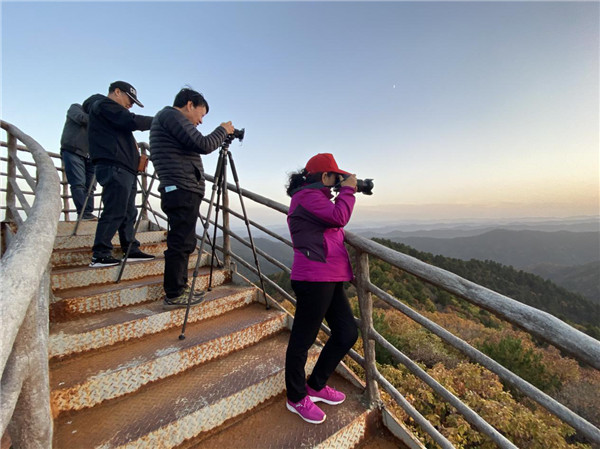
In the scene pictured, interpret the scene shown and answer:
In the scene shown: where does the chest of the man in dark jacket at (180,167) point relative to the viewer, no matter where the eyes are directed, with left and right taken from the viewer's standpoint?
facing to the right of the viewer

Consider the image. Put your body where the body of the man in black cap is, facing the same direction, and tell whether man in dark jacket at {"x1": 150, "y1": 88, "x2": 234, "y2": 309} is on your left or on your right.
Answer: on your right

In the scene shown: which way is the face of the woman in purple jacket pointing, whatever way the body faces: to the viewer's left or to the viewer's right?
to the viewer's right

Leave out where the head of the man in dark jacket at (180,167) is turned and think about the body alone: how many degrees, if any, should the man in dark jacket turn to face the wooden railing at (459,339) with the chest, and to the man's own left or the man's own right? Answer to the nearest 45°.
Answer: approximately 45° to the man's own right

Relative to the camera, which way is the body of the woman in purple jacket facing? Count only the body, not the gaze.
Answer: to the viewer's right

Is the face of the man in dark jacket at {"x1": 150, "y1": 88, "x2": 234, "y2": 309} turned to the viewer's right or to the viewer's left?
to the viewer's right

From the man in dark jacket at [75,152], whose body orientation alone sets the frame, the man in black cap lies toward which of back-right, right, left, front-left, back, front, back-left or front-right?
right

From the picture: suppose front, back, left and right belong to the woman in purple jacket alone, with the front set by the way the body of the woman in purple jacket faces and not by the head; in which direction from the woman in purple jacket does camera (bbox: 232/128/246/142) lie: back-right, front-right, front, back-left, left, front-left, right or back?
back-left

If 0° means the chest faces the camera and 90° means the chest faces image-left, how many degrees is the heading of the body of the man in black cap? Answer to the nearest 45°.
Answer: approximately 270°

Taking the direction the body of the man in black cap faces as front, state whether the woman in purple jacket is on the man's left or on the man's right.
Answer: on the man's right
